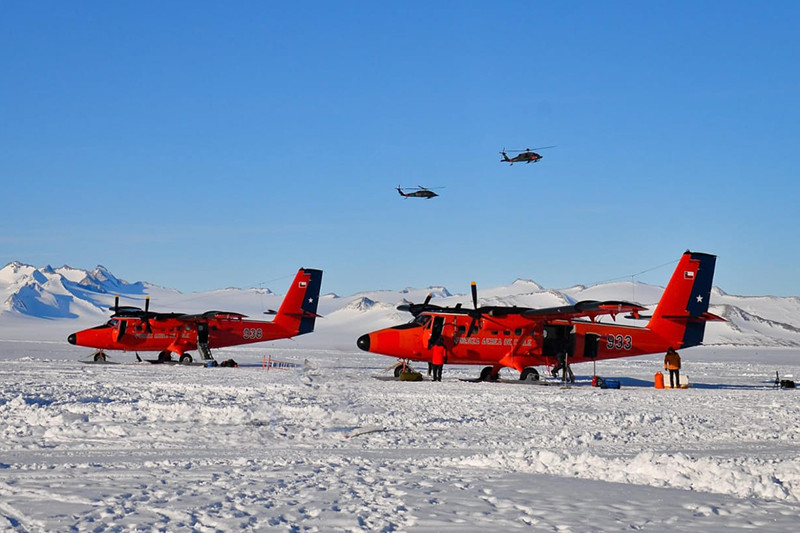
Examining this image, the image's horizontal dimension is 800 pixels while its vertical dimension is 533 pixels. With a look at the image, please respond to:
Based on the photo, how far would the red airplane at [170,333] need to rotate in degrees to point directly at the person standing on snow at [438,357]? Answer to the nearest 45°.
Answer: approximately 135° to its left

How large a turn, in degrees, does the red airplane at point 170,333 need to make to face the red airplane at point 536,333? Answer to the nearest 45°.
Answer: approximately 135° to its left

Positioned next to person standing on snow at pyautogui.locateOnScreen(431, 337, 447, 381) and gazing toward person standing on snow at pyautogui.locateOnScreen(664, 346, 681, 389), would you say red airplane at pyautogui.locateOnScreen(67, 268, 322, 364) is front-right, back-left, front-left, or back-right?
back-left

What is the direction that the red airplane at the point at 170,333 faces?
to the viewer's left

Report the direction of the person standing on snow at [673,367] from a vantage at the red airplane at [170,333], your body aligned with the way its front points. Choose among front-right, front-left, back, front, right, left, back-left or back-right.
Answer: back-left
